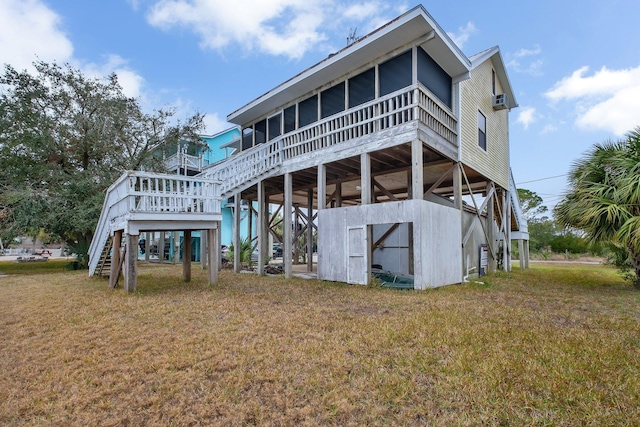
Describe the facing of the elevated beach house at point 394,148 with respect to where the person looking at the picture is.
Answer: facing the viewer and to the left of the viewer

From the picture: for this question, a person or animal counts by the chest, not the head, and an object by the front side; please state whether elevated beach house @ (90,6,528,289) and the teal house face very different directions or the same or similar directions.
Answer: same or similar directions

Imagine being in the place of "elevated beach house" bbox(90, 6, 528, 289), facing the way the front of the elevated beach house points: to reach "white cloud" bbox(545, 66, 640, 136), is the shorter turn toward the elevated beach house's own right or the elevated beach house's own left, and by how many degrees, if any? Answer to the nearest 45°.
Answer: approximately 180°

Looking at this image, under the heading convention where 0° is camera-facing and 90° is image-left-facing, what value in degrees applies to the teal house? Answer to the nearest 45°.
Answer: approximately 45°

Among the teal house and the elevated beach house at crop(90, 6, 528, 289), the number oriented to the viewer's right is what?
0

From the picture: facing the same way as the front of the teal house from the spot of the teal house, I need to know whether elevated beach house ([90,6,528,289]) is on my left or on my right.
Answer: on my left
